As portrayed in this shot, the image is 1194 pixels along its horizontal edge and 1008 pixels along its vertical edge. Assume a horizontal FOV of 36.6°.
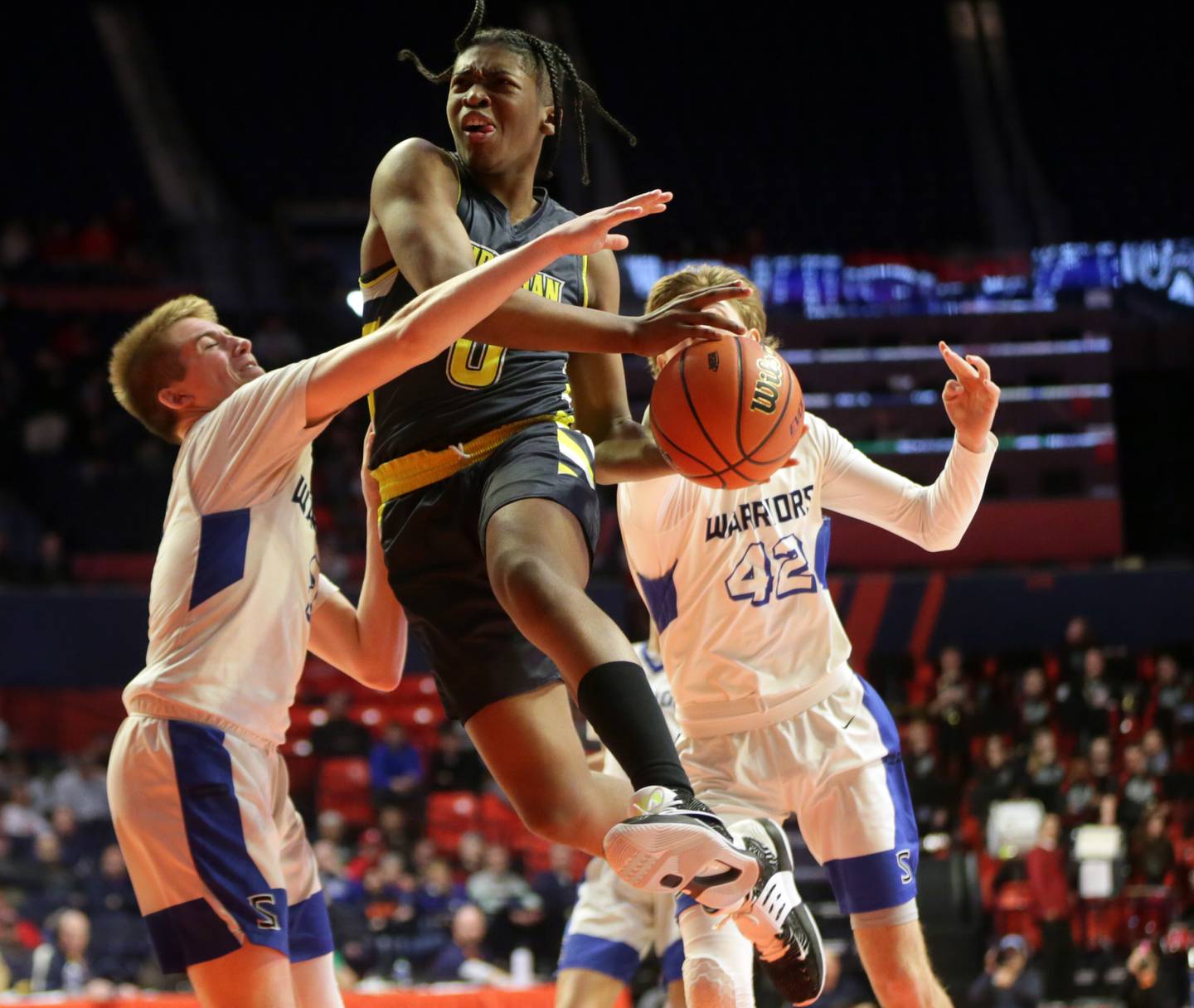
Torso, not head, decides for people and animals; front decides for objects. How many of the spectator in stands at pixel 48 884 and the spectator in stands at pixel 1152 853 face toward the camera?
2

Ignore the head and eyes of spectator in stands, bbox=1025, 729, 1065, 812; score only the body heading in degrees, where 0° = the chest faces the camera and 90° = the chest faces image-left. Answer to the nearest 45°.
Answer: approximately 0°

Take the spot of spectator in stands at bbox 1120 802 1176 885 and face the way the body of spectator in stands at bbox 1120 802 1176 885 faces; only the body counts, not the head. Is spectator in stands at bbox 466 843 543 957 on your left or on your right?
on your right

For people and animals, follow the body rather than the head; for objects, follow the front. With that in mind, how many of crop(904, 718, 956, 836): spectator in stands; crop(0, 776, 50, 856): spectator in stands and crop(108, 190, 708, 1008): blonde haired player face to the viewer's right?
1

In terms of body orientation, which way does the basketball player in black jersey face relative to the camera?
toward the camera

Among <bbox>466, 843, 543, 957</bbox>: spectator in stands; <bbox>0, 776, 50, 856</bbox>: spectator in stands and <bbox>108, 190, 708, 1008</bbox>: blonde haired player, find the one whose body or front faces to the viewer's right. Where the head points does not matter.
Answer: the blonde haired player

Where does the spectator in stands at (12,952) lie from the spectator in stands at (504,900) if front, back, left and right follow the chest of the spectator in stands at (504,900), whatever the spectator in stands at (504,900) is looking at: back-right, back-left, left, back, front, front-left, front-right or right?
right

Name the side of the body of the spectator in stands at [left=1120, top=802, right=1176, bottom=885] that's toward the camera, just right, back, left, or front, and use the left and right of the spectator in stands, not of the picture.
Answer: front

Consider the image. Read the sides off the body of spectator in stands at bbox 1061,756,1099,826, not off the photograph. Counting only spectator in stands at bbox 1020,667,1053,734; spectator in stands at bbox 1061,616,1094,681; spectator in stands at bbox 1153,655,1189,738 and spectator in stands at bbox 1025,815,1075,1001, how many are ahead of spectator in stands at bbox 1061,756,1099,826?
1

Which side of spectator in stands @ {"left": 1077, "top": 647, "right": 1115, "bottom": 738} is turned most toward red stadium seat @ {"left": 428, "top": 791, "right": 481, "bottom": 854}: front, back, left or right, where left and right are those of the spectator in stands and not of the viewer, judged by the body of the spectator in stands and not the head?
right

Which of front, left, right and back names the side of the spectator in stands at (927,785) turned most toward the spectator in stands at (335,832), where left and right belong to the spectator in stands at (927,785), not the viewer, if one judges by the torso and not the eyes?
right

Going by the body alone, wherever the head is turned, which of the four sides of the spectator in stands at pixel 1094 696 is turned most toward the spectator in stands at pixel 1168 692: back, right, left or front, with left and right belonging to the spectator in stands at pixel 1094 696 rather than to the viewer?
left

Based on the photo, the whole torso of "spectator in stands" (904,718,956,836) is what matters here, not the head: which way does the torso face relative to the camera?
toward the camera
